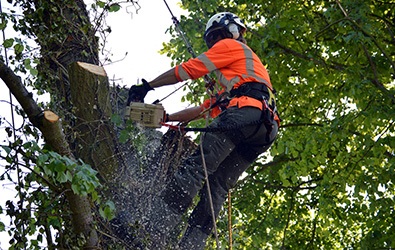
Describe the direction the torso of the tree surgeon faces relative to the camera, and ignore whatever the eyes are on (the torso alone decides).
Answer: to the viewer's left
